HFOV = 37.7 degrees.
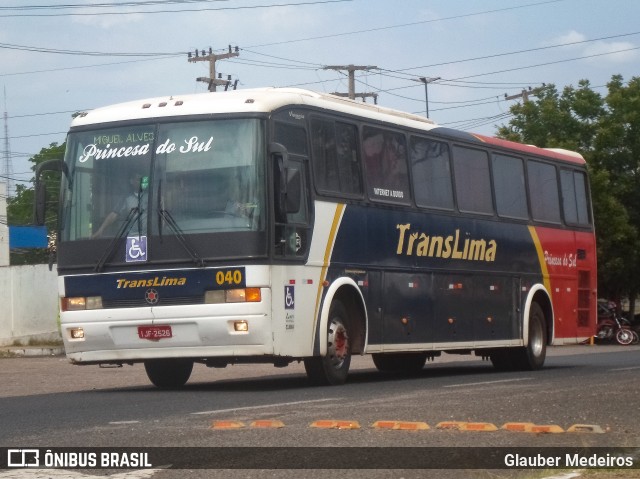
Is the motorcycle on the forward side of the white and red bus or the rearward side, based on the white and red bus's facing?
on the rearward side

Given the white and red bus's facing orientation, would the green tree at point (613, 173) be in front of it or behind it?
behind

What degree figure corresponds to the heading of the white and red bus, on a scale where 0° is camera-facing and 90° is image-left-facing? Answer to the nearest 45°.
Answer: approximately 45°
